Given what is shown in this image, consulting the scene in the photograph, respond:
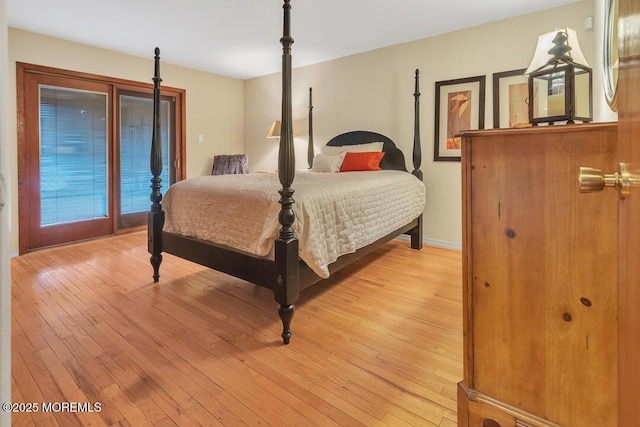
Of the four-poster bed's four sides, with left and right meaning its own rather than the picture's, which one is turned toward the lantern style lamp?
left

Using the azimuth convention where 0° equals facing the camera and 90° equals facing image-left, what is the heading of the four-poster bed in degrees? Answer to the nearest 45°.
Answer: approximately 45°

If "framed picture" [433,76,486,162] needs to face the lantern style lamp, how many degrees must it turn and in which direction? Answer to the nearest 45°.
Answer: approximately 45° to its left

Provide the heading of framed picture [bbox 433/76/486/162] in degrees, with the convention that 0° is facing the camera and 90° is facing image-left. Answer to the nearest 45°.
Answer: approximately 45°

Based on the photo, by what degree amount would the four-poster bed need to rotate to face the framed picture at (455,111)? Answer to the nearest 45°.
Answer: approximately 180°

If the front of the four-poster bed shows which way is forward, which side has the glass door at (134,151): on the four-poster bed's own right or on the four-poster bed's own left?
on the four-poster bed's own right

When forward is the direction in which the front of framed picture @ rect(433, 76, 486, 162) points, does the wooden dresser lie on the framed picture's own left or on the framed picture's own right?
on the framed picture's own left
